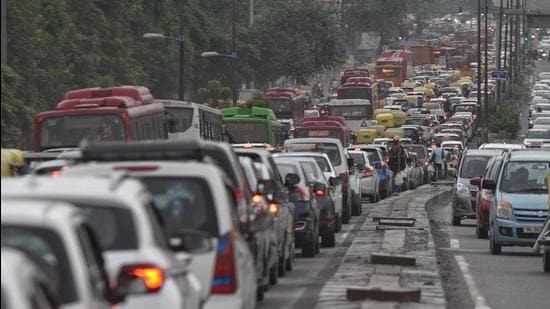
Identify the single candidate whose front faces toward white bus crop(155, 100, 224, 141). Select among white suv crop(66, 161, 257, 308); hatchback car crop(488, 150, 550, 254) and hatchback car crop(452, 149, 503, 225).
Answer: the white suv

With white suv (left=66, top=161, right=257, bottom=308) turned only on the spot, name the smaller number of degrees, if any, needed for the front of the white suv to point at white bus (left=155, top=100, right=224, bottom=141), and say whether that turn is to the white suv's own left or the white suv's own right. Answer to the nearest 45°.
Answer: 0° — it already faces it

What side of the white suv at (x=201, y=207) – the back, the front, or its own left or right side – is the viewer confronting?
back

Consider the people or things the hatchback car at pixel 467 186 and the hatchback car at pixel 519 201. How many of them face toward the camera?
2

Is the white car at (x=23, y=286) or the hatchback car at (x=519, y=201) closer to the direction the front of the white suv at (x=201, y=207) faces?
the hatchback car

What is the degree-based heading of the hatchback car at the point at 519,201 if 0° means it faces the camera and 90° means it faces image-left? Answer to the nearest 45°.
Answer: approximately 0°

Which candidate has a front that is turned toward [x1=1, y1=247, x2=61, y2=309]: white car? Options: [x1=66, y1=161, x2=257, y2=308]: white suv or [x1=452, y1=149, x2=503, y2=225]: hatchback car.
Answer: the hatchback car

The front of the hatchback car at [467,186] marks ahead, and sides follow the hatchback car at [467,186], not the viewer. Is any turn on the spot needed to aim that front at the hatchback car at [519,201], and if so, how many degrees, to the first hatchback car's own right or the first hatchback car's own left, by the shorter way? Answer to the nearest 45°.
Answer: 0° — it already faces it

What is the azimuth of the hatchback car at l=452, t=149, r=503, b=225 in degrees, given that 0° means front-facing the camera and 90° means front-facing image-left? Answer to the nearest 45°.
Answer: approximately 0°
